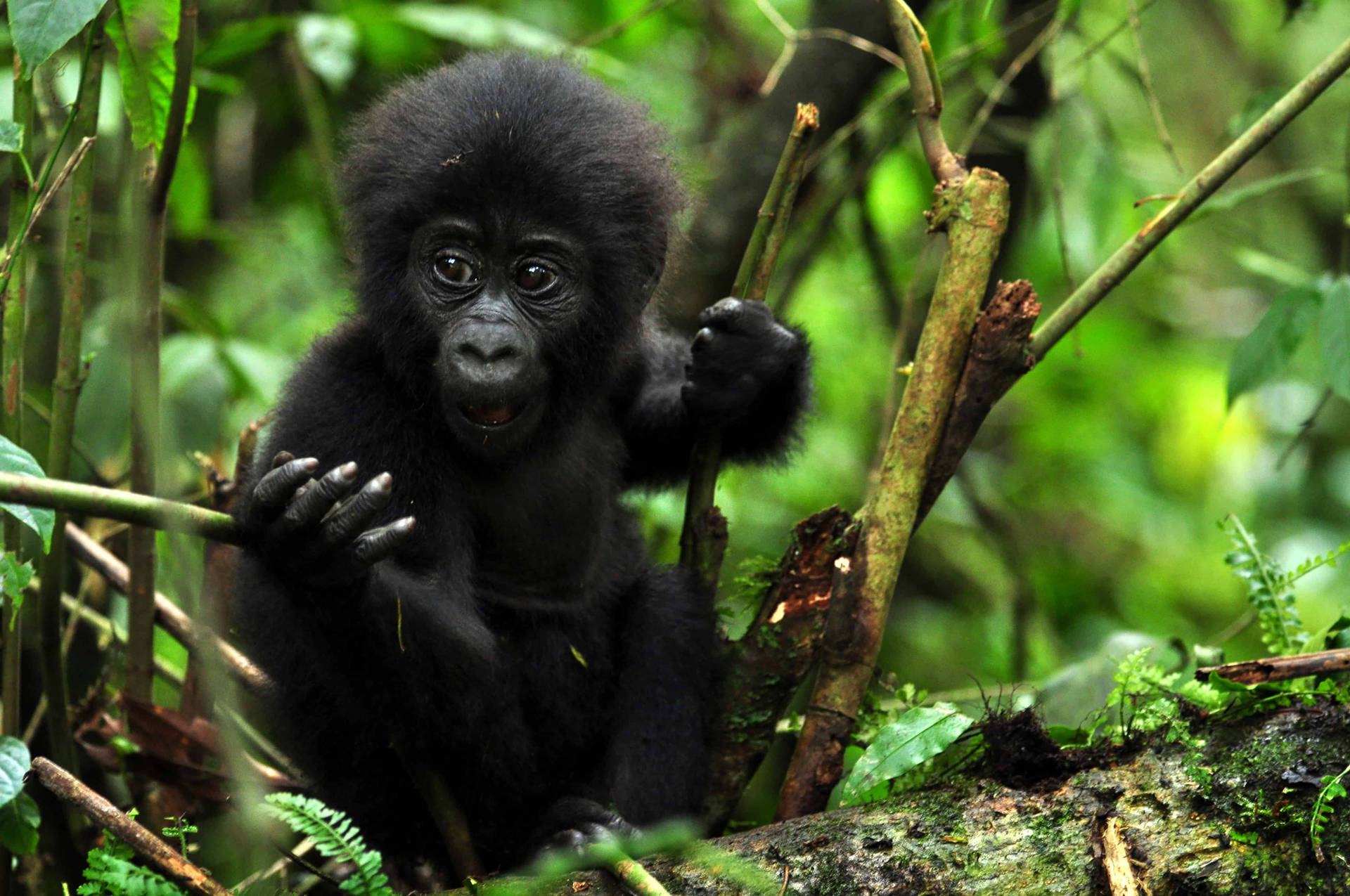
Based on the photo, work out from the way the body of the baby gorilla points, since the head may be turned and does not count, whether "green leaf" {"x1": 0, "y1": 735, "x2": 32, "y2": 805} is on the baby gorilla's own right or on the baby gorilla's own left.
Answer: on the baby gorilla's own right

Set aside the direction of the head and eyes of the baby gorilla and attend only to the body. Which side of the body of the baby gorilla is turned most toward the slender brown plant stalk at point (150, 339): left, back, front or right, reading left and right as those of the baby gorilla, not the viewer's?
right

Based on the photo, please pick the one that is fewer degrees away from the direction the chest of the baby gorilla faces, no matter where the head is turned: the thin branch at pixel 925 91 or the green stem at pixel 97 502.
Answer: the green stem

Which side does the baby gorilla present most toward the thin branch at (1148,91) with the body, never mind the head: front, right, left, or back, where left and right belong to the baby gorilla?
left

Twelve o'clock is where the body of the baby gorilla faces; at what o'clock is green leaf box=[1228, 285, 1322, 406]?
The green leaf is roughly at 7 o'clock from the baby gorilla.

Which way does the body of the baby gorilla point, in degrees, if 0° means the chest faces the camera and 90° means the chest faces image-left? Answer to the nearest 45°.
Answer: approximately 0°

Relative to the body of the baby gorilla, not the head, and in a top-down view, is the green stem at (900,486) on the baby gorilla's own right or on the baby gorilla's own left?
on the baby gorilla's own left

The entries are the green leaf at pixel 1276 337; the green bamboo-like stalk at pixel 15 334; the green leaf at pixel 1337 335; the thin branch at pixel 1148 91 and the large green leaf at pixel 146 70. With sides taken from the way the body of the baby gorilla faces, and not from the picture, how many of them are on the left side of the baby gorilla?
3

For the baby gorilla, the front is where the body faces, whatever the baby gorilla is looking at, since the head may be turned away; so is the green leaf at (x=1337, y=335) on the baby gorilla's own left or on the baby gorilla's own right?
on the baby gorilla's own left

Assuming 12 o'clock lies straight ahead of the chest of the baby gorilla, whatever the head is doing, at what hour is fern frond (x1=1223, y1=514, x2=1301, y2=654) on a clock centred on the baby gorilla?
The fern frond is roughly at 9 o'clock from the baby gorilla.

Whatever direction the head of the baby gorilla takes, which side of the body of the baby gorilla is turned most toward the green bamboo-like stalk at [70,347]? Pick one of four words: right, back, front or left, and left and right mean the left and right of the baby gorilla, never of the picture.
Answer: right
